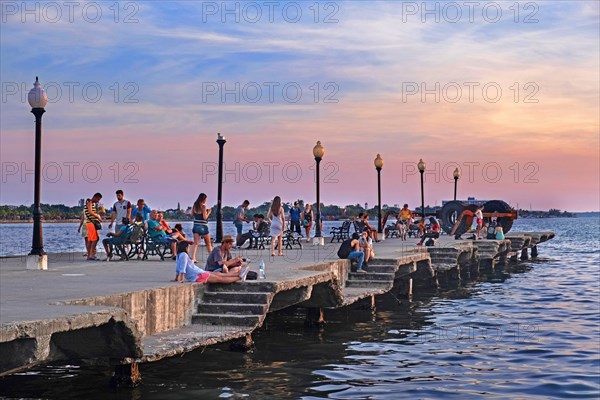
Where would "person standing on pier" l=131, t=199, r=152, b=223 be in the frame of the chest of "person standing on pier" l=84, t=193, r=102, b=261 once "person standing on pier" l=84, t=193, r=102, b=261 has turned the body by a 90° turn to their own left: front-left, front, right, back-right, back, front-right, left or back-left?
front-right

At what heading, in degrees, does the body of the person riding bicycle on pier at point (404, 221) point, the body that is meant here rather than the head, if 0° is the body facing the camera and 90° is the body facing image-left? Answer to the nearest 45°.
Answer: approximately 0°

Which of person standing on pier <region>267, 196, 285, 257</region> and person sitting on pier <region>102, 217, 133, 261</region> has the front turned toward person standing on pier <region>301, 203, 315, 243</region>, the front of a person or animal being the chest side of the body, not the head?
person standing on pier <region>267, 196, 285, 257</region>

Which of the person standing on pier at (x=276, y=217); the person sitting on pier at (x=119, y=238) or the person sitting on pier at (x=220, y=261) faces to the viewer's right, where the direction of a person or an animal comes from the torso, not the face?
the person sitting on pier at (x=220, y=261)

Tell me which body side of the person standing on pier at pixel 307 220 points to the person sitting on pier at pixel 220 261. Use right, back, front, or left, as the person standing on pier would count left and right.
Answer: front
